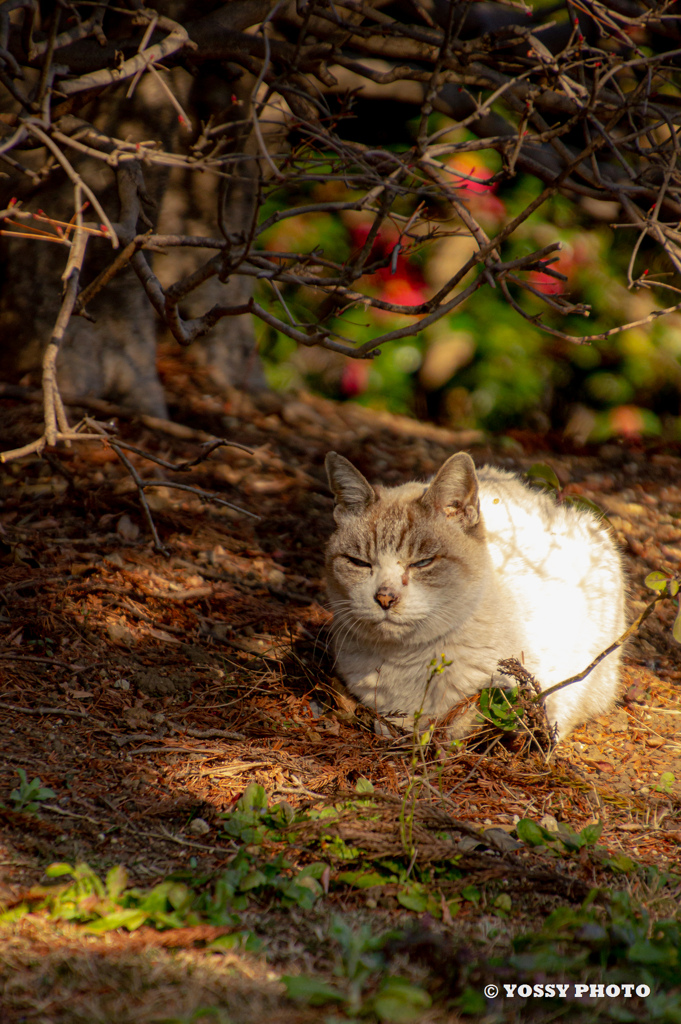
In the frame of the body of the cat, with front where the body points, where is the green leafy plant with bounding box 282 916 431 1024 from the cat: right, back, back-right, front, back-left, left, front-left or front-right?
front-left

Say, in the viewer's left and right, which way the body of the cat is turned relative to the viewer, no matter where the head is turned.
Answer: facing the viewer and to the left of the viewer

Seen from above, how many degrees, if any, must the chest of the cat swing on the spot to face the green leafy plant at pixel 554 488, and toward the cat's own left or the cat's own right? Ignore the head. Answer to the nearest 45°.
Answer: approximately 135° to the cat's own right
